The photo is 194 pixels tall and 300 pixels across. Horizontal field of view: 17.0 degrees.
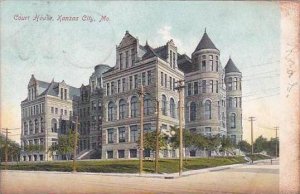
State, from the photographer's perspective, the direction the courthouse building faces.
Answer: facing the viewer and to the left of the viewer
